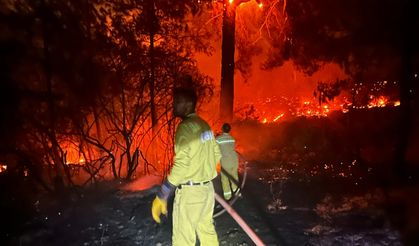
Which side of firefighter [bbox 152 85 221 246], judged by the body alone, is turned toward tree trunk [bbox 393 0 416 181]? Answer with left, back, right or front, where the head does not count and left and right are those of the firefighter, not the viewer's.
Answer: right

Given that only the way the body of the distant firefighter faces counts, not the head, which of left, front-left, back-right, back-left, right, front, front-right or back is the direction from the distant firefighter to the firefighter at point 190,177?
back

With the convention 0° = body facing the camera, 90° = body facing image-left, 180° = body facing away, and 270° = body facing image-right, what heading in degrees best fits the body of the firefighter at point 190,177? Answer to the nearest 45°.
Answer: approximately 135°

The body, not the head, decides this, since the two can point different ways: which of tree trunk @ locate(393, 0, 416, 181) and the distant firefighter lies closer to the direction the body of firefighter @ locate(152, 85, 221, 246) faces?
the distant firefighter

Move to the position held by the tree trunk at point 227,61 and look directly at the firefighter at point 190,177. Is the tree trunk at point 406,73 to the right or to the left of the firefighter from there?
left

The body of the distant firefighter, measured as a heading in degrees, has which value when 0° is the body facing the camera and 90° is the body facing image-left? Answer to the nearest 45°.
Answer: approximately 180°

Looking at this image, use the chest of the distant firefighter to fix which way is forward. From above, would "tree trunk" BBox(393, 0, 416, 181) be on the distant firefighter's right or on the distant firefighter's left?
on the distant firefighter's right

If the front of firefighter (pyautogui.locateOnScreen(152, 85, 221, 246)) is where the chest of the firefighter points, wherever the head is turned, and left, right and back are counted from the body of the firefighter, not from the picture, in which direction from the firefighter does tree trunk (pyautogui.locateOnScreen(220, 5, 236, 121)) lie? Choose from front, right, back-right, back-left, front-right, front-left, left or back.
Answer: front-right

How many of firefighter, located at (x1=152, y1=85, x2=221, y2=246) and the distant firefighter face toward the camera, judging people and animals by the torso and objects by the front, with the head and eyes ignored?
0

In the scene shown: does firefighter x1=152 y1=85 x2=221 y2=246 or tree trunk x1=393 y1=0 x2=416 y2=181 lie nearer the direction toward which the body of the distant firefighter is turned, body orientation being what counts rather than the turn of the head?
the tree trunk

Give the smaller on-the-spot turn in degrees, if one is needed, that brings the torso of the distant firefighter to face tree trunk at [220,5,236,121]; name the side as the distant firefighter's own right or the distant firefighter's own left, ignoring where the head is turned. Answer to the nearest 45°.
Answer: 0° — they already face it
